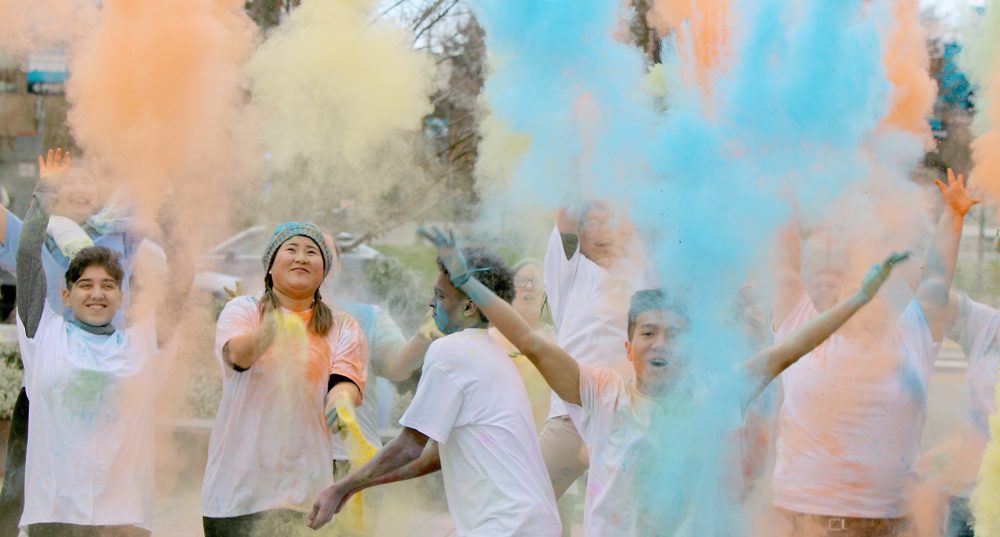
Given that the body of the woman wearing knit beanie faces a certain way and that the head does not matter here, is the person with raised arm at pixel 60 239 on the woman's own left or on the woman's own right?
on the woman's own right

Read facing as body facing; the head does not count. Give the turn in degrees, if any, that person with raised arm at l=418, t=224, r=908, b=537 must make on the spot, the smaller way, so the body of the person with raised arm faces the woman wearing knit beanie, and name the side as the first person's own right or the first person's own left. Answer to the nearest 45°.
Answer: approximately 90° to the first person's own right

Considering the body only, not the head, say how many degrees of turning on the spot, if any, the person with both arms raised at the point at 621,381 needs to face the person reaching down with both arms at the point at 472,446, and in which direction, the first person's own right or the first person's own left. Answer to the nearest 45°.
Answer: approximately 90° to the first person's own right

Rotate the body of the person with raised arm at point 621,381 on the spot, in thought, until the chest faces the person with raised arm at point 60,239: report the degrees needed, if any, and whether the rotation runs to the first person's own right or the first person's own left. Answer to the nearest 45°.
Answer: approximately 90° to the first person's own right

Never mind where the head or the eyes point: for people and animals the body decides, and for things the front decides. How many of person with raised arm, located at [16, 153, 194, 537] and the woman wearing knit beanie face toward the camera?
2

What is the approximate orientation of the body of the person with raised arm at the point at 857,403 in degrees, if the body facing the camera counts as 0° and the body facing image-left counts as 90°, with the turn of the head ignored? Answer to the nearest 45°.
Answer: approximately 0°

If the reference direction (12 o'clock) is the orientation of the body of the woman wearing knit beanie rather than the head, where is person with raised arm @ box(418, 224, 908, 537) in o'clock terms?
The person with raised arm is roughly at 10 o'clock from the woman wearing knit beanie.

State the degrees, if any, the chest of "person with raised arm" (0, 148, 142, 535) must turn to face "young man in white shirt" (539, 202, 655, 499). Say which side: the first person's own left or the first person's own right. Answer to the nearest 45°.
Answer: approximately 45° to the first person's own left
